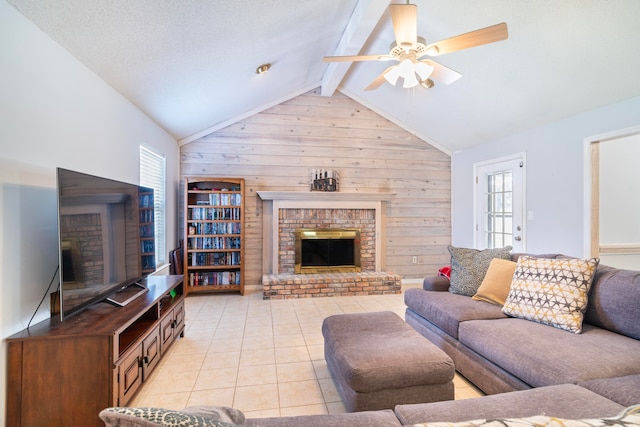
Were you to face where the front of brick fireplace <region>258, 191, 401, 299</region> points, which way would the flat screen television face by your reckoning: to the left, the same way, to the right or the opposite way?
to the left

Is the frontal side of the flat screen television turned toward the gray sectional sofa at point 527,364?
yes

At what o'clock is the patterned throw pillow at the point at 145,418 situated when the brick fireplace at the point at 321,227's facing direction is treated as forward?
The patterned throw pillow is roughly at 12 o'clock from the brick fireplace.

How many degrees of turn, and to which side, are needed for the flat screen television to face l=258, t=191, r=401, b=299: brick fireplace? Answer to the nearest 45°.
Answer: approximately 90° to its left

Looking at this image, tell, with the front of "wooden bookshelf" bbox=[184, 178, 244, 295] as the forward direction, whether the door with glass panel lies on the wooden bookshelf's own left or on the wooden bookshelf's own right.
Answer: on the wooden bookshelf's own left

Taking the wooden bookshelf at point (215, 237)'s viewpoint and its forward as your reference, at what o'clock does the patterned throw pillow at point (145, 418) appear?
The patterned throw pillow is roughly at 12 o'clock from the wooden bookshelf.

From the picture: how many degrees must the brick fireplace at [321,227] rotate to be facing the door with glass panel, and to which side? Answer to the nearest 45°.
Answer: approximately 90° to its left

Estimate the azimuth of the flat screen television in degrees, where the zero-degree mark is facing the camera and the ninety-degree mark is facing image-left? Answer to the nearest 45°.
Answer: approximately 315°

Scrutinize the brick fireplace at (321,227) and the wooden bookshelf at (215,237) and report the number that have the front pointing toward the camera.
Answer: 2
